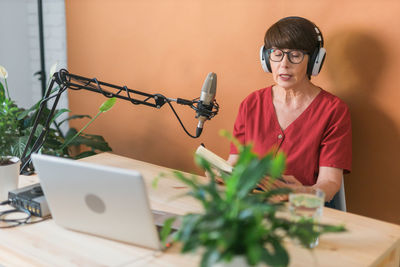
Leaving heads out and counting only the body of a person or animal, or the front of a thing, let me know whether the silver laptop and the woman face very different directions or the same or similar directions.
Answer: very different directions

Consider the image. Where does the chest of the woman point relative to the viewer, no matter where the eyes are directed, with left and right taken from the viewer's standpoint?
facing the viewer and to the left of the viewer

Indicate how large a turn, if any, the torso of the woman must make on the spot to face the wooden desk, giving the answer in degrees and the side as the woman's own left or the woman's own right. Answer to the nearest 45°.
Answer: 0° — they already face it

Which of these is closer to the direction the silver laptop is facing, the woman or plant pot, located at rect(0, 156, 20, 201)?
the woman

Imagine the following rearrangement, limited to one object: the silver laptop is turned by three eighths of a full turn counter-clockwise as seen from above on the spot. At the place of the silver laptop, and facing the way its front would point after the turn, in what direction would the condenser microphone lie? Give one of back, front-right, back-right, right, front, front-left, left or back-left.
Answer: back-right

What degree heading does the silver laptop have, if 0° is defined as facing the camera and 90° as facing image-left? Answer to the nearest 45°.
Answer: approximately 225°

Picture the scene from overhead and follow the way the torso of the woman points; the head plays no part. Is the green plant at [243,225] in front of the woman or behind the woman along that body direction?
in front
